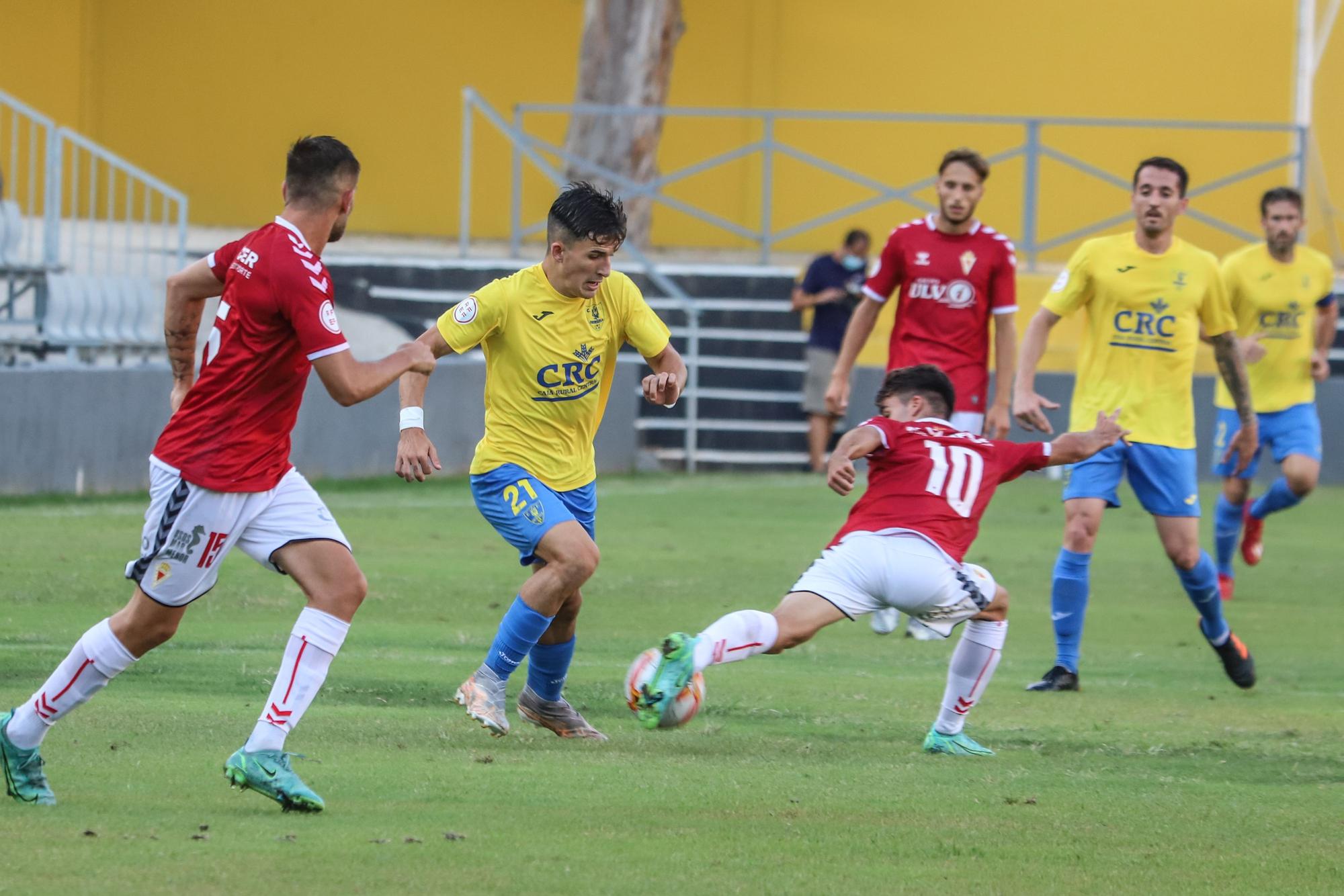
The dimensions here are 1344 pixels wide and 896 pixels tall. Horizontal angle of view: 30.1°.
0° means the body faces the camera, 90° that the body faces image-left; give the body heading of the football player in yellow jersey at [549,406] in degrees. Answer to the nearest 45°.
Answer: approximately 315°

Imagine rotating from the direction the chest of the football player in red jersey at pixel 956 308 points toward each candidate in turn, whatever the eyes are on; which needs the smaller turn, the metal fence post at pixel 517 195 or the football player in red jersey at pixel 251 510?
the football player in red jersey

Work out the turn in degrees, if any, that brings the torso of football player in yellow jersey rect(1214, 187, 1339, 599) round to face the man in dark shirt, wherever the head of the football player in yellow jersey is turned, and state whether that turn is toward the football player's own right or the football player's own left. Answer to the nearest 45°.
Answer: approximately 135° to the football player's own right

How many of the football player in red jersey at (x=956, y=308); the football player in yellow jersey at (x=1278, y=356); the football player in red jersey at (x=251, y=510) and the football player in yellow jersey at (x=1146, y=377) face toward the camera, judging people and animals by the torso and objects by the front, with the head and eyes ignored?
3

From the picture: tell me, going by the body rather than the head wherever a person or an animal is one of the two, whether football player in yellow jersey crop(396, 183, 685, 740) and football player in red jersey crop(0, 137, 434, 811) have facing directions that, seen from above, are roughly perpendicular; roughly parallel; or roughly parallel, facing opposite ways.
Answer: roughly perpendicular

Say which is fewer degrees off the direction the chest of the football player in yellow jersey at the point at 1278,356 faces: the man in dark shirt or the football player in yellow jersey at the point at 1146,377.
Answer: the football player in yellow jersey

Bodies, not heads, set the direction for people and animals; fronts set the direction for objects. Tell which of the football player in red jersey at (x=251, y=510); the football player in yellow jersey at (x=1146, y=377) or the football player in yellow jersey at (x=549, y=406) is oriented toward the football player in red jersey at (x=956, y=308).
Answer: the football player in red jersey at (x=251, y=510)

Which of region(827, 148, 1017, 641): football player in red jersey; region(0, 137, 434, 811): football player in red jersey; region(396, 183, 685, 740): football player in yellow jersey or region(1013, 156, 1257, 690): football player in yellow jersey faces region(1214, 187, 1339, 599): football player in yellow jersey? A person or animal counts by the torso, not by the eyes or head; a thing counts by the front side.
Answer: region(0, 137, 434, 811): football player in red jersey

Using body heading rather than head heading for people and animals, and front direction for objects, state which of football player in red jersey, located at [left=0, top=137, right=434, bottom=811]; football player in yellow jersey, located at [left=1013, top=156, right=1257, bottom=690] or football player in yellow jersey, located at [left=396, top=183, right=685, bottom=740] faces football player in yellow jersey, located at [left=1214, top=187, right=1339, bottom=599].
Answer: the football player in red jersey

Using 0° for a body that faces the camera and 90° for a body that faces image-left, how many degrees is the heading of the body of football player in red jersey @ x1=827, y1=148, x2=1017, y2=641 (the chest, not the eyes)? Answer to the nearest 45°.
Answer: approximately 0°

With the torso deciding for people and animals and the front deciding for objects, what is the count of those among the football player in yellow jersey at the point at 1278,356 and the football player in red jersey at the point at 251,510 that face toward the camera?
1

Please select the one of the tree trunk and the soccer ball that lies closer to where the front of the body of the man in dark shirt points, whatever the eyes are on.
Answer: the soccer ball

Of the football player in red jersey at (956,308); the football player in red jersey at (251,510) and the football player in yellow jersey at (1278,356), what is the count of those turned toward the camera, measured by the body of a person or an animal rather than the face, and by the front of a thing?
2

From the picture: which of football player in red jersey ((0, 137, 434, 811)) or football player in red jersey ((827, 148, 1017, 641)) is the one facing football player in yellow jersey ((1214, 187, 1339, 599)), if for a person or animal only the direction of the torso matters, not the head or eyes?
football player in red jersey ((0, 137, 434, 811))

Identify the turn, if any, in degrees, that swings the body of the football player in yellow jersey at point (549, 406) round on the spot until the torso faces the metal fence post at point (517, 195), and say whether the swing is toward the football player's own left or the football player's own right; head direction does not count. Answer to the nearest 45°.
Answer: approximately 135° to the football player's own left

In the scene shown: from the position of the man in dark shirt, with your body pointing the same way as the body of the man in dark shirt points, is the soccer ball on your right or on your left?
on your right

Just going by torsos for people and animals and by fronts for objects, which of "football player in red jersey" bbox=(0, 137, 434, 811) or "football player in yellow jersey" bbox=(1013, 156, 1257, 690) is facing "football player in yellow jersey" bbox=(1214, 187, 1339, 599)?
the football player in red jersey

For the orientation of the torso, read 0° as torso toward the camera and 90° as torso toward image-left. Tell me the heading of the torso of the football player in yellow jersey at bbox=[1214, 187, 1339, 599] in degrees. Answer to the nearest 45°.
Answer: approximately 0°
